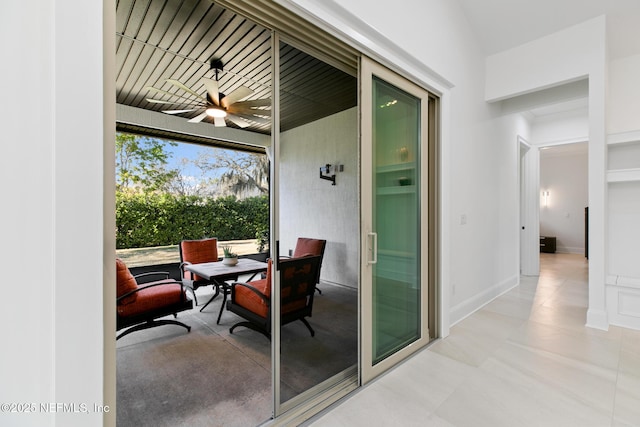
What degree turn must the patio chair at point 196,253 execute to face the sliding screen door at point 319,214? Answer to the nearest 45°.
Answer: approximately 45° to its left

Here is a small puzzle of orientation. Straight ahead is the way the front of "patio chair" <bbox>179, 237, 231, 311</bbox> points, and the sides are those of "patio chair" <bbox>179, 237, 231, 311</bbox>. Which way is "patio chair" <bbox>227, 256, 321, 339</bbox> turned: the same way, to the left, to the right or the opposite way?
the opposite way

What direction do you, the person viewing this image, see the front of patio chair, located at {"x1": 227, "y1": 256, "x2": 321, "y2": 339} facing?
facing away from the viewer and to the left of the viewer

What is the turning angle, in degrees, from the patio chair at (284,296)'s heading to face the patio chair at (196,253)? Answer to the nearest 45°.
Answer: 0° — it already faces it

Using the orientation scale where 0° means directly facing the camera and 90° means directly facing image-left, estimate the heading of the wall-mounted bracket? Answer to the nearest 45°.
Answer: approximately 45°

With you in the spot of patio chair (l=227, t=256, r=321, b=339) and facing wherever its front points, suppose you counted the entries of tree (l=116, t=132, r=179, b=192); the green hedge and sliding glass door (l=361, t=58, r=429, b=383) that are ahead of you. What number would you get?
2
